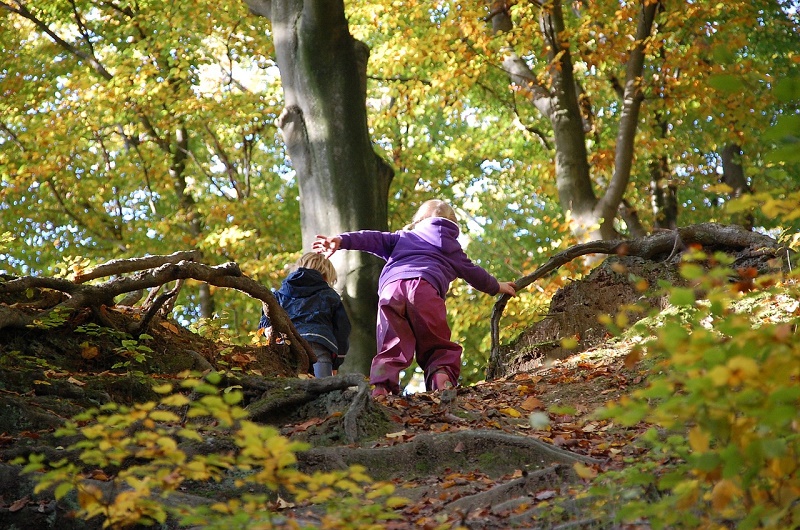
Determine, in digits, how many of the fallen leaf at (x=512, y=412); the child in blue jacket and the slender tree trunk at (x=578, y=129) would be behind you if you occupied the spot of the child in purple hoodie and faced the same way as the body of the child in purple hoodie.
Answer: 1

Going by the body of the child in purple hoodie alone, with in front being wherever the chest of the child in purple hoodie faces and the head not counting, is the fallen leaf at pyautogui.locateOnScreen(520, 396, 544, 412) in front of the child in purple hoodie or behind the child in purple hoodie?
behind

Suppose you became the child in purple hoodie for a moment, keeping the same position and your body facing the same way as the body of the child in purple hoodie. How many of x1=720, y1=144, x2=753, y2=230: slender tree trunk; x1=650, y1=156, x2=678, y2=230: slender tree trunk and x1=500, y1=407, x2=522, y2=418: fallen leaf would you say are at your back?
1

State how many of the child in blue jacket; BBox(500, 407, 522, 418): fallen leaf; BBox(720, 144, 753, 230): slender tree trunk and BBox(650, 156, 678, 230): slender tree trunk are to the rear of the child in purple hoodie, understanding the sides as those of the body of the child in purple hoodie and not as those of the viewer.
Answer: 1

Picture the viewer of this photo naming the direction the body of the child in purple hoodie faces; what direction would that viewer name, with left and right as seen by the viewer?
facing away from the viewer

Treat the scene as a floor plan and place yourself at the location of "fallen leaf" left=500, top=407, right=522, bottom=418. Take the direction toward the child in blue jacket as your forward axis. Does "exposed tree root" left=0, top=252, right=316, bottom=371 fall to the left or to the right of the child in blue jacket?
left

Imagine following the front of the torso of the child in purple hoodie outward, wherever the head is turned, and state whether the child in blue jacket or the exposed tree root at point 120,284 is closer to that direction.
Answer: the child in blue jacket

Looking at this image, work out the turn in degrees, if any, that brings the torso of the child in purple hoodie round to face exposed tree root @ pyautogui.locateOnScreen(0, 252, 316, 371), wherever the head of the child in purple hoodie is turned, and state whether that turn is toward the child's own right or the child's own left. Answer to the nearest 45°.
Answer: approximately 135° to the child's own left

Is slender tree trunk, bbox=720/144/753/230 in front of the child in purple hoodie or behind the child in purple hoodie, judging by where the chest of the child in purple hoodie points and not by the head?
in front

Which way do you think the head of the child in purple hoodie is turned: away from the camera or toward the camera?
away from the camera

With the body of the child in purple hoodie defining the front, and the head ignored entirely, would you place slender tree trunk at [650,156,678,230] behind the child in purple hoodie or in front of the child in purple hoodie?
in front
